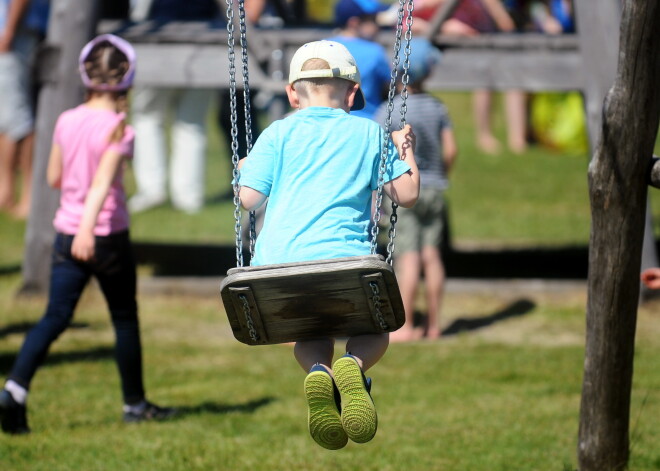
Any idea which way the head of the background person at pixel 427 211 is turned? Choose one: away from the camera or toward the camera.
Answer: away from the camera

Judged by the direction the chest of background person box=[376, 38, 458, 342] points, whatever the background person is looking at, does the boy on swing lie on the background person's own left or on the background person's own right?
on the background person's own left

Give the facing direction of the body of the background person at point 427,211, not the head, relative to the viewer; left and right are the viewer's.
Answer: facing away from the viewer and to the left of the viewer

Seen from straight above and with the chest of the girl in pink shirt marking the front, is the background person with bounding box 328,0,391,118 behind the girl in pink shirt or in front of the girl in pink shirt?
in front

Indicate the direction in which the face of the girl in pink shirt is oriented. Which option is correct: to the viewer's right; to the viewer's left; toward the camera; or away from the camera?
away from the camera

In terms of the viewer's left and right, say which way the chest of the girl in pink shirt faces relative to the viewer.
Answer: facing away from the viewer and to the right of the viewer

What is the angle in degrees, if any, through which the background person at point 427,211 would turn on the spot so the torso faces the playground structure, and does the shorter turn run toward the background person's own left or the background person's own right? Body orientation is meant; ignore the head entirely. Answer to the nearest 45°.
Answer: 0° — they already face it

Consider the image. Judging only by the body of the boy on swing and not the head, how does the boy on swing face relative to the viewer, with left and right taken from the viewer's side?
facing away from the viewer

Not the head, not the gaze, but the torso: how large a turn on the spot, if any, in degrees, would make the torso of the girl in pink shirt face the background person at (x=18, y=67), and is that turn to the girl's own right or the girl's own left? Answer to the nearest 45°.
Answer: approximately 45° to the girl's own left

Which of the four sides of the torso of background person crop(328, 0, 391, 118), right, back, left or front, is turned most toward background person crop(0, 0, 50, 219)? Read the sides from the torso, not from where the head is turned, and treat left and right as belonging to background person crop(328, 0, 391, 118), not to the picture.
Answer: left

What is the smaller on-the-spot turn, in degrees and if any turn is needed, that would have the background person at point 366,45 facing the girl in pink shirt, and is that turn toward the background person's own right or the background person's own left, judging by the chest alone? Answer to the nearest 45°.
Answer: approximately 180°

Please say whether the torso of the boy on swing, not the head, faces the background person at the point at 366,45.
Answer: yes

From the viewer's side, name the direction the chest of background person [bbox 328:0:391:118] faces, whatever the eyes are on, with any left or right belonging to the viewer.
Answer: facing away from the viewer and to the right of the viewer

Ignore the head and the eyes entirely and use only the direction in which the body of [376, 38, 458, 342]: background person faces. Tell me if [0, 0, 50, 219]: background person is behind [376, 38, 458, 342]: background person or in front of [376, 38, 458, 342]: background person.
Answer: in front

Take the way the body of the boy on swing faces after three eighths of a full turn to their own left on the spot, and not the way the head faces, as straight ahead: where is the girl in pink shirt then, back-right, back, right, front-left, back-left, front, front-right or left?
right
